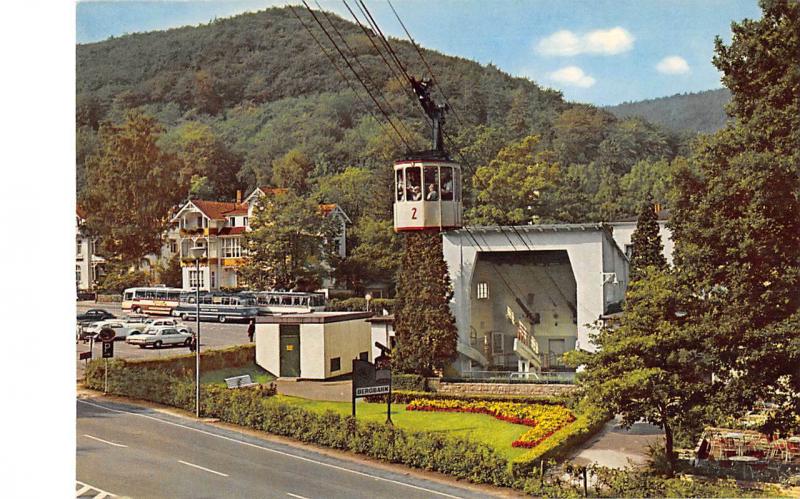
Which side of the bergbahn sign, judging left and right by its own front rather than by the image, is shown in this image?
front

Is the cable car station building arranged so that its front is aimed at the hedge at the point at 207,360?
no

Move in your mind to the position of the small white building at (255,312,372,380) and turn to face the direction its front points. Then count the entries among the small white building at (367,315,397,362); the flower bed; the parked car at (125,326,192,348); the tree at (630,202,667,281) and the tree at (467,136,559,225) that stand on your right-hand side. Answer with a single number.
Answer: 1

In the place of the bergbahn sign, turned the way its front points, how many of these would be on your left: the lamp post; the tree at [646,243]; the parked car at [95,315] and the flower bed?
2

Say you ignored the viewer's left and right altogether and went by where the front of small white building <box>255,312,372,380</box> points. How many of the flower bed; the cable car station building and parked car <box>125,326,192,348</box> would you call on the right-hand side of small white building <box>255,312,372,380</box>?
1

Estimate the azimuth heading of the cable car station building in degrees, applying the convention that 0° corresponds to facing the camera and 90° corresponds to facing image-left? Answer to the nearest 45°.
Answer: approximately 0°

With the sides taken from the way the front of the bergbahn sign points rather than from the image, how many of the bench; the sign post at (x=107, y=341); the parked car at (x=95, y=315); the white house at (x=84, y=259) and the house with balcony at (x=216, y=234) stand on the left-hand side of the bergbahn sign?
0

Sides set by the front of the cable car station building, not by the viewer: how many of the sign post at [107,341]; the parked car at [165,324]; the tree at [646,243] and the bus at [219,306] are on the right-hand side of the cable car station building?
3

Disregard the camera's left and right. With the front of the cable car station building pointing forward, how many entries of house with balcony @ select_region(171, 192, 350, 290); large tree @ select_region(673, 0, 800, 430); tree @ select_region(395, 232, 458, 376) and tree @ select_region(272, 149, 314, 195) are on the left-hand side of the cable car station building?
1

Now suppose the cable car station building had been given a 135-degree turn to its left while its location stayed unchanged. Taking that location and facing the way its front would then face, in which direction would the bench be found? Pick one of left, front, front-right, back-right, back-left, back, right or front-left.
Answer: back-left

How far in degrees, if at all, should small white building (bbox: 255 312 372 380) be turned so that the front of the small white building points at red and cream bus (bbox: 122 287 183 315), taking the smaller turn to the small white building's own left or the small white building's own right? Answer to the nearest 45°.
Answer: approximately 90° to the small white building's own right

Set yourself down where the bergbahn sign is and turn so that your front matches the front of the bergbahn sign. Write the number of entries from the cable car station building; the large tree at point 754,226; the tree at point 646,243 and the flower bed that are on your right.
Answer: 0

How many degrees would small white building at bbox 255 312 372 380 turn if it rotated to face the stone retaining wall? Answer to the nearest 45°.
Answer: approximately 135° to its left

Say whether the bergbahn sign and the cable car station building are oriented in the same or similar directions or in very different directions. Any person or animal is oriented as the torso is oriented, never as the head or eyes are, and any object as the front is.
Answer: same or similar directions

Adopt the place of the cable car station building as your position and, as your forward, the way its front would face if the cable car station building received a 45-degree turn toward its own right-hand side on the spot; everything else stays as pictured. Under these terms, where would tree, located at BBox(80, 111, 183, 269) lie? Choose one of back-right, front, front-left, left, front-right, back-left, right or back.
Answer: front-right

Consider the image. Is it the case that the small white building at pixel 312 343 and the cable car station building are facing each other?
no

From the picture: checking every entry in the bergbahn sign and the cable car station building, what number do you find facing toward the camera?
2

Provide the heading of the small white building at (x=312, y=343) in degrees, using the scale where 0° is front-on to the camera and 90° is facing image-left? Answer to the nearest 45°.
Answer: approximately 45°
